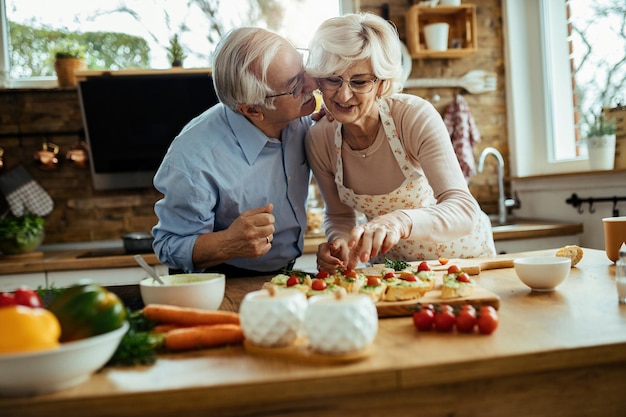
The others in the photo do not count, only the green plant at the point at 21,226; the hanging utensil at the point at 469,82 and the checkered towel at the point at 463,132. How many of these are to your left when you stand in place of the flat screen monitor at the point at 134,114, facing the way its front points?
2

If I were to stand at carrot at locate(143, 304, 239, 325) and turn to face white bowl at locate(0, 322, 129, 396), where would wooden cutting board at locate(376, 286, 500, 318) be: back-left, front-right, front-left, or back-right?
back-left

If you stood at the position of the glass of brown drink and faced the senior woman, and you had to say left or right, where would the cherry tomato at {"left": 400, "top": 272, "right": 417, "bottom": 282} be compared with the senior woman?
left

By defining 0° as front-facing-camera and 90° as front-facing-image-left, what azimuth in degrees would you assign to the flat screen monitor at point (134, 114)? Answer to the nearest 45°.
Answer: approximately 0°

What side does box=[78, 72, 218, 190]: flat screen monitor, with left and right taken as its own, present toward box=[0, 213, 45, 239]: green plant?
right

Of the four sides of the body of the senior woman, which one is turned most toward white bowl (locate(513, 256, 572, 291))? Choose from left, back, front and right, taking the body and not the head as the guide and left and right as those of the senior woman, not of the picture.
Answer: left

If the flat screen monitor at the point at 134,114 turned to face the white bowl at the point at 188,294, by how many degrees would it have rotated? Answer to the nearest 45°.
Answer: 0° — it already faces it

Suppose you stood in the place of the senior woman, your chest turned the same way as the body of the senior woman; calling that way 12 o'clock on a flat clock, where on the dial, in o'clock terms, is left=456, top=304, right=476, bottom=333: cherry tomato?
The cherry tomato is roughly at 10 o'clock from the senior woman.

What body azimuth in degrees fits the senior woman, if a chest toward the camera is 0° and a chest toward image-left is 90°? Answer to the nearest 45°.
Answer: approximately 45°
